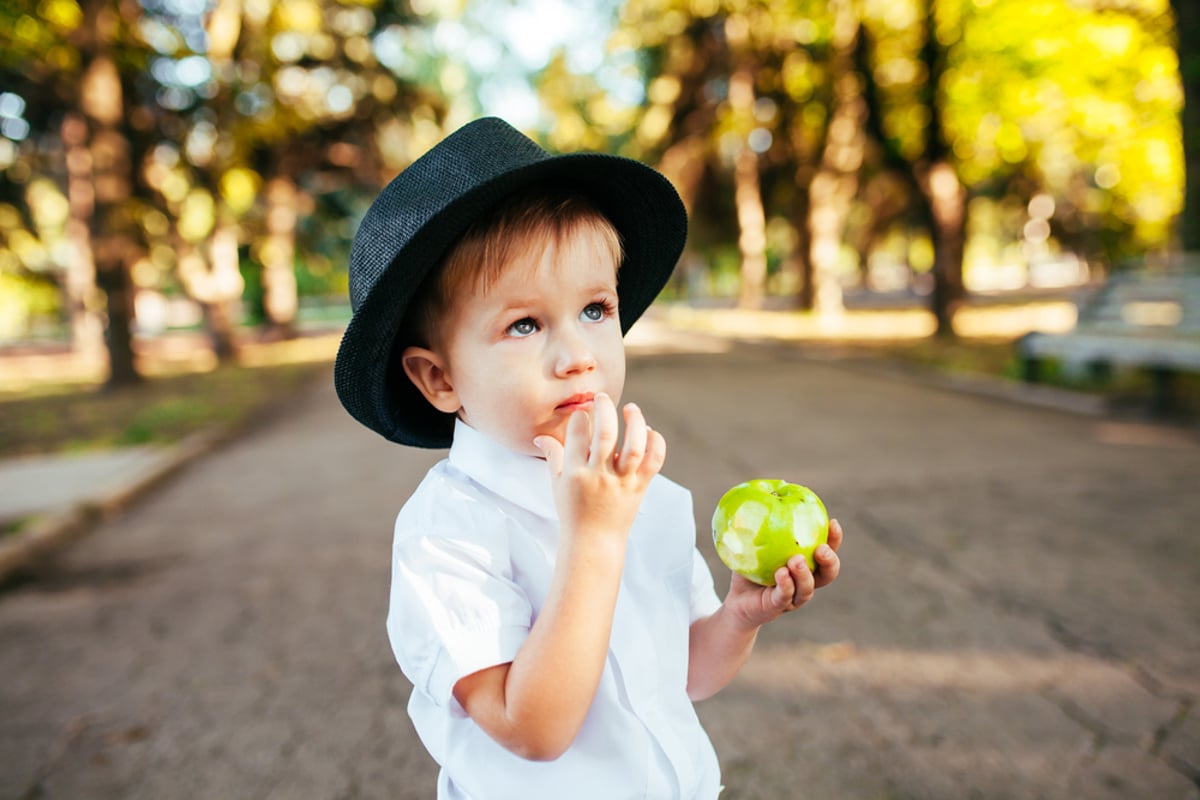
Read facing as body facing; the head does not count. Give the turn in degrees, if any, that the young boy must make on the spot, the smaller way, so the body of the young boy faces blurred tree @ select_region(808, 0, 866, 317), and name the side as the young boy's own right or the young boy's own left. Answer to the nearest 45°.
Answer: approximately 135° to the young boy's own left

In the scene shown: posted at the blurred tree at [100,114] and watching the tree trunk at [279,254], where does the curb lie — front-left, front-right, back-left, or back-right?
back-right

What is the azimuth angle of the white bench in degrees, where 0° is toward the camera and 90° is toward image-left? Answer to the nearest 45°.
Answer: approximately 45°

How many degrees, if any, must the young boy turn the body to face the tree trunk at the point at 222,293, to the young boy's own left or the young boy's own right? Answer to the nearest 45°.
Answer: approximately 180°

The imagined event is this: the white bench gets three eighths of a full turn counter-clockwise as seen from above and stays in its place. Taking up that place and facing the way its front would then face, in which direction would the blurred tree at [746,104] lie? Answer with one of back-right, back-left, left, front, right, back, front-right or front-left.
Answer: back-left

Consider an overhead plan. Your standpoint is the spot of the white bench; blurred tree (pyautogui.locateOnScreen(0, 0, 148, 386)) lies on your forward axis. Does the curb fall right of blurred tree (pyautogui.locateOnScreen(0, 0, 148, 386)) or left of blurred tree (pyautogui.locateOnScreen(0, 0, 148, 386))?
left

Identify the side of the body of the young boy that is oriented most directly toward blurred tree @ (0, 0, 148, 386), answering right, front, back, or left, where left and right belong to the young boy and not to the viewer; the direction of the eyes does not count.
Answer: back

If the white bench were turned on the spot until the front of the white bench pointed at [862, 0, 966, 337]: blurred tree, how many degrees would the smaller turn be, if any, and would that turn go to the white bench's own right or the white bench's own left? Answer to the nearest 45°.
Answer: approximately 90° to the white bench's own right

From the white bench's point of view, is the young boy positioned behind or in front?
in front

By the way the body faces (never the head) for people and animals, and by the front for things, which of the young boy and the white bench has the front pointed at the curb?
the white bench
